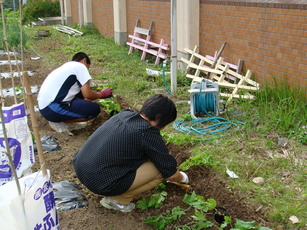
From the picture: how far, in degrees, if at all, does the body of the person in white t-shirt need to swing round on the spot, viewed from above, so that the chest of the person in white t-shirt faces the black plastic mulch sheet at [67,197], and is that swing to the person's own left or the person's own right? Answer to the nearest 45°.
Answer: approximately 90° to the person's own right

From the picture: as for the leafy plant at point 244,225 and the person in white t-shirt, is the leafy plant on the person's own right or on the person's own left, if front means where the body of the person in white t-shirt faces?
on the person's own right

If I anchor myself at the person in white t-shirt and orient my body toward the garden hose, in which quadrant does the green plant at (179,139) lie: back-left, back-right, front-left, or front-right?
front-right

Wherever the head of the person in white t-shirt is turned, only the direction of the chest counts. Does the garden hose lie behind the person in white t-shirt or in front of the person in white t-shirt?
in front

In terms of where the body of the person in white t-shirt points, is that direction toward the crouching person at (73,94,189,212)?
no

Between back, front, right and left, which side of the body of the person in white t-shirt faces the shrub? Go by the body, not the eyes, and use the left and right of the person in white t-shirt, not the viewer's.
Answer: left

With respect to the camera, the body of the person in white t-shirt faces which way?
to the viewer's right

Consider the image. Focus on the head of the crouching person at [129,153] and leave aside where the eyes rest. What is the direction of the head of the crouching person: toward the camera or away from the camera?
away from the camera

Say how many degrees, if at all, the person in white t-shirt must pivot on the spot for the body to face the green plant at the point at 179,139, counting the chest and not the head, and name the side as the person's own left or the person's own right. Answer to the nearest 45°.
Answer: approximately 45° to the person's own right

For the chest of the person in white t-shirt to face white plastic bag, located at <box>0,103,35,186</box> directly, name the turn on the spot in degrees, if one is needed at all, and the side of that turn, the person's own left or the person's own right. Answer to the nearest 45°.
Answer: approximately 90° to the person's own right

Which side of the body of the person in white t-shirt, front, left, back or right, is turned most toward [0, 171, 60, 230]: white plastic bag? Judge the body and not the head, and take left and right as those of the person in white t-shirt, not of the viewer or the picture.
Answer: right

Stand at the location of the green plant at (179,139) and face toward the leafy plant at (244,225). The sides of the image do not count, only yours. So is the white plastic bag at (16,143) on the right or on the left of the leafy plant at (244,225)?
right
